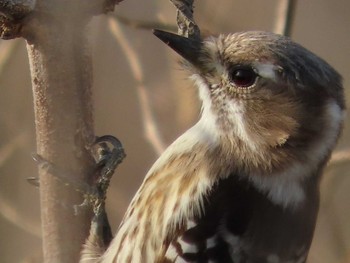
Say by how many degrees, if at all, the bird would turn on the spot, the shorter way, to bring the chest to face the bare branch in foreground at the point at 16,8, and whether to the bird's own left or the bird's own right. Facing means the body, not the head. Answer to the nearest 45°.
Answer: approximately 45° to the bird's own left

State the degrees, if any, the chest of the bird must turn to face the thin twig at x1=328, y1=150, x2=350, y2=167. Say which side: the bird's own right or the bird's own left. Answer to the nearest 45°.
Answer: approximately 135° to the bird's own right

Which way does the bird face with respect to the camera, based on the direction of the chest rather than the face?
to the viewer's left

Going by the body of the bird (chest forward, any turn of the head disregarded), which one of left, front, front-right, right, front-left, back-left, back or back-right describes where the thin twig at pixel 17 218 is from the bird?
front-right

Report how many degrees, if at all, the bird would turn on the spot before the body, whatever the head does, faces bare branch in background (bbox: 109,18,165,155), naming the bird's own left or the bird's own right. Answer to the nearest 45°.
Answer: approximately 45° to the bird's own right
